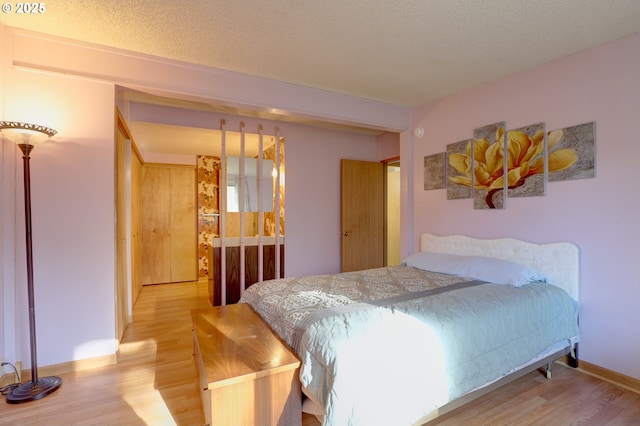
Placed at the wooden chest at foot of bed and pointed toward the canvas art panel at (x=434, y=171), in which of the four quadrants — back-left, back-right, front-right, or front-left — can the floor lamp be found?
back-left

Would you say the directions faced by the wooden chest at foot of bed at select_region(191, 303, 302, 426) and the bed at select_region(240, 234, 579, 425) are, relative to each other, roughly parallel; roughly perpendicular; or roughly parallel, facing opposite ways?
roughly parallel

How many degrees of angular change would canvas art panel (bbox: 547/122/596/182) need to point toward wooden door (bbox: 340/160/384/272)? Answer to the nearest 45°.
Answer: approximately 45° to its right

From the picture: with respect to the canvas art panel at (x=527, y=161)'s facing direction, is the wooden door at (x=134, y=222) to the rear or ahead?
ahead

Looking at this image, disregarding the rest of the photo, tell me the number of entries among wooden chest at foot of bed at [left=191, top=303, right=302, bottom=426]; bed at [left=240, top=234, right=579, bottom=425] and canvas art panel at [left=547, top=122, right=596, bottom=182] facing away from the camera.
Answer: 0

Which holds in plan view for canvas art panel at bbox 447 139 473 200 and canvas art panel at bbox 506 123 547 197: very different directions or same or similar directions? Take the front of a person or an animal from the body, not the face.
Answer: same or similar directions

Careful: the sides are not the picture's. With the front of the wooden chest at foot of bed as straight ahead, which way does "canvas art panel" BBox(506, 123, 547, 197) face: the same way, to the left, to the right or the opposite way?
the same way

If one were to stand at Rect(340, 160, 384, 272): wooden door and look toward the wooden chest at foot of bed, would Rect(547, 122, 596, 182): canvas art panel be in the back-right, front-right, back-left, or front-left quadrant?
front-left

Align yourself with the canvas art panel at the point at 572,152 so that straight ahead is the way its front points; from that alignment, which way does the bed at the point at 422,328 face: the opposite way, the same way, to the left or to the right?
the same way

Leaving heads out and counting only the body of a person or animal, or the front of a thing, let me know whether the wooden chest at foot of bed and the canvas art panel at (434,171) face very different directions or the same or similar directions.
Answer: same or similar directions

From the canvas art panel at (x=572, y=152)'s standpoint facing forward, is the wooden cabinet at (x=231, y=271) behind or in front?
in front

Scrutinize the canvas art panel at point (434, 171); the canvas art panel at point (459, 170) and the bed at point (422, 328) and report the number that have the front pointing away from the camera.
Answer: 0

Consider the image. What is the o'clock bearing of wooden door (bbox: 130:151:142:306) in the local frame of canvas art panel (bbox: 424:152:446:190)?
The wooden door is roughly at 1 o'clock from the canvas art panel.

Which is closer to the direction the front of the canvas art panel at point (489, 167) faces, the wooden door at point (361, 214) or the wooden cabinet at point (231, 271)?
the wooden cabinet

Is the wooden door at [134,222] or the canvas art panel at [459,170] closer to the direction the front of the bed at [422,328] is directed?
the wooden door

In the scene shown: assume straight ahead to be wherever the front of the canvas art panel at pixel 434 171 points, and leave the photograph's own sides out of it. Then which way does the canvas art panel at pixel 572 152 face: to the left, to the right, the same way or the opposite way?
the same way

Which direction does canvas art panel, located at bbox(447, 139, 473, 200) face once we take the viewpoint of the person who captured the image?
facing the viewer and to the left of the viewer

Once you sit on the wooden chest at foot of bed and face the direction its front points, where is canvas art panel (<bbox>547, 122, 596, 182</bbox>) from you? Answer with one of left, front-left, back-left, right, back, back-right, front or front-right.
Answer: back

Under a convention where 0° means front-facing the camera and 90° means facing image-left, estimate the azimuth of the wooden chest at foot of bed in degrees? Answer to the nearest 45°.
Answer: approximately 90°

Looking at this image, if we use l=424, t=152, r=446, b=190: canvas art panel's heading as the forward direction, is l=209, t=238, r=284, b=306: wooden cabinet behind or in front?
in front

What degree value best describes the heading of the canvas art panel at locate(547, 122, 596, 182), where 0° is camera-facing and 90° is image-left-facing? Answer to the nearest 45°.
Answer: approximately 45°

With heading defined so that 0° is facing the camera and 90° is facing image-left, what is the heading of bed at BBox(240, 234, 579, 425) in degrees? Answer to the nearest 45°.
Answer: approximately 45°
